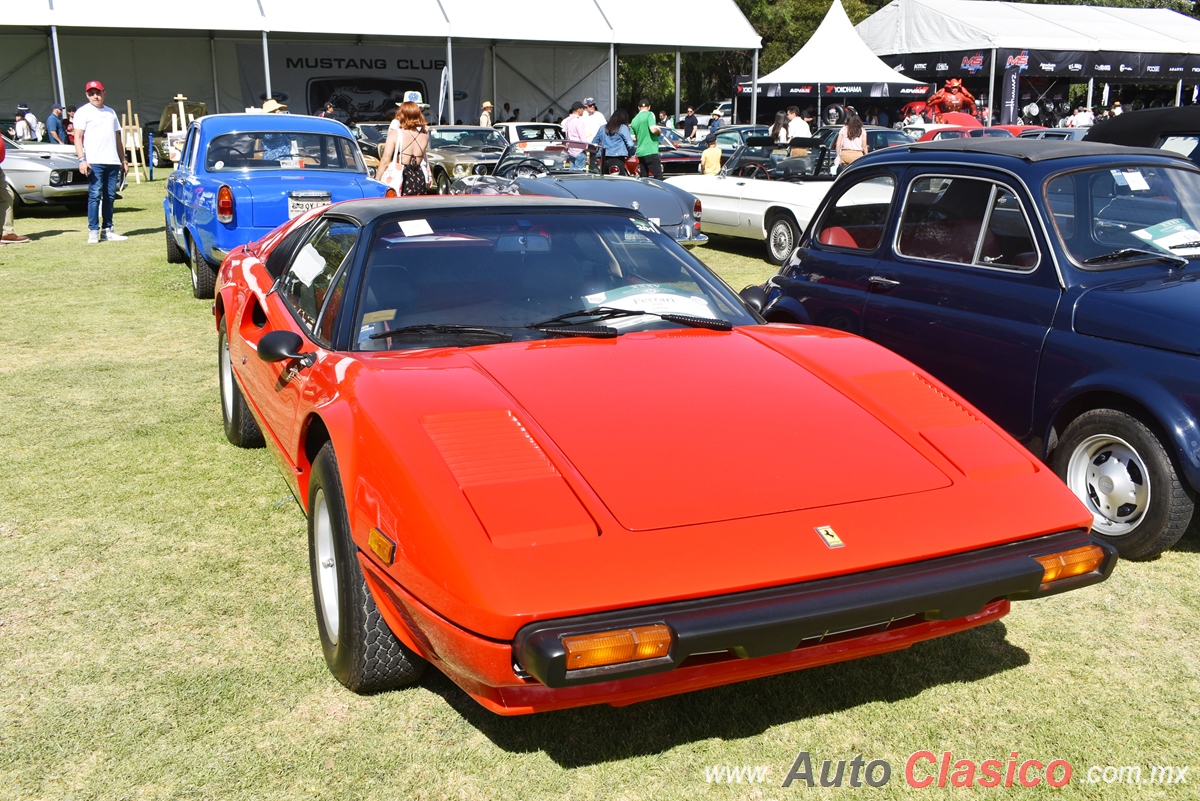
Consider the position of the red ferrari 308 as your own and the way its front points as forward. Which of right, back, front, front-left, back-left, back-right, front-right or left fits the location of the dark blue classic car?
left

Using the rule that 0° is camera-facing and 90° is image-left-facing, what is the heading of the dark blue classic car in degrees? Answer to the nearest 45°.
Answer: approximately 315°

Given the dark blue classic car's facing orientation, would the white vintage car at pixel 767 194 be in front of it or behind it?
behind

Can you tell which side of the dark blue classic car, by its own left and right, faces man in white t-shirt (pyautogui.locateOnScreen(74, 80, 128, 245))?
back

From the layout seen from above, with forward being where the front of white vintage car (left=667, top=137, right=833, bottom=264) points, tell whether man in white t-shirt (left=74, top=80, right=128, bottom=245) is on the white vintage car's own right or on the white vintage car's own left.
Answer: on the white vintage car's own left

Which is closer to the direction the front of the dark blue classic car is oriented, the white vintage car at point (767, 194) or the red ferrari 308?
the red ferrari 308
